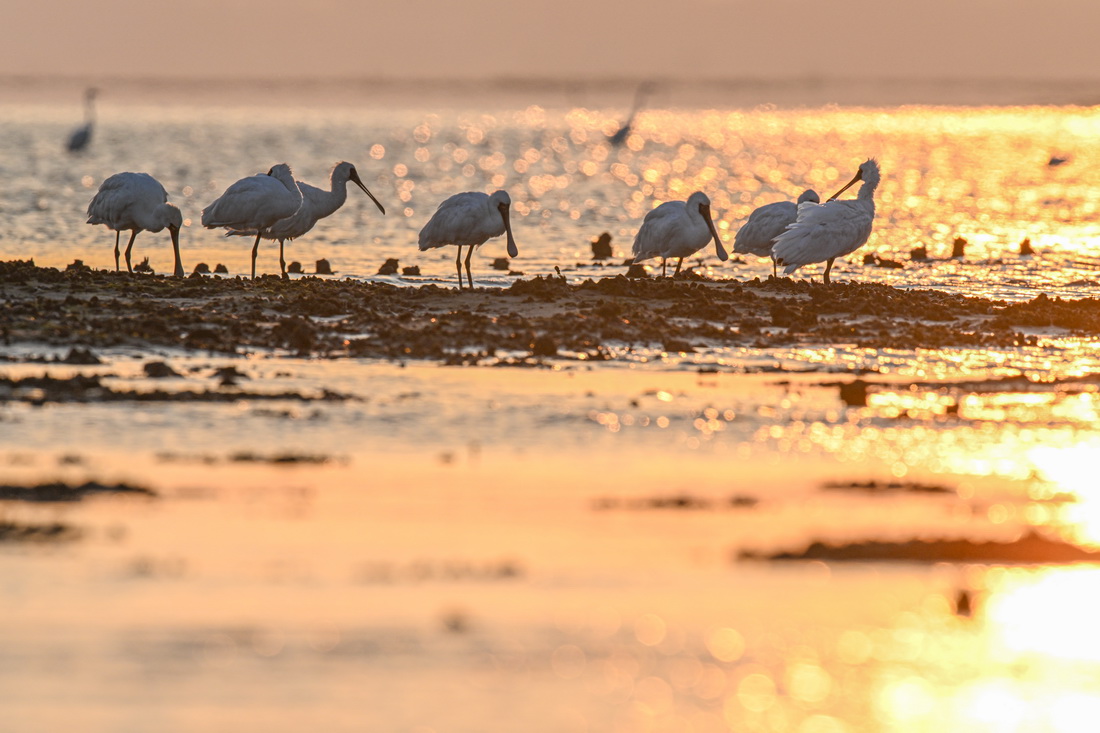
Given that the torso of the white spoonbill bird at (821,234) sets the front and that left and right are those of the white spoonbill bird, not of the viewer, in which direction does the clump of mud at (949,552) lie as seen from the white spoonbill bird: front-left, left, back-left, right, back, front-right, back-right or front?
right

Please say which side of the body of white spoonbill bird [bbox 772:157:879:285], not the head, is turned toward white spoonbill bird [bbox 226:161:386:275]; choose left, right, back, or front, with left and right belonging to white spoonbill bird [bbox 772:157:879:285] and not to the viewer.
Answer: back

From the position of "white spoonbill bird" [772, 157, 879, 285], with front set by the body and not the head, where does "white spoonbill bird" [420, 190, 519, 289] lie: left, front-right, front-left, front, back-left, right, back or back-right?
back

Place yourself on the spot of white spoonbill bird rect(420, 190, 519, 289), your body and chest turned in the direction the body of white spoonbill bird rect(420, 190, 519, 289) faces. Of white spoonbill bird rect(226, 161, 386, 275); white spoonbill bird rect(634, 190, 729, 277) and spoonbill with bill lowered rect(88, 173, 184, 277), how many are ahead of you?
1

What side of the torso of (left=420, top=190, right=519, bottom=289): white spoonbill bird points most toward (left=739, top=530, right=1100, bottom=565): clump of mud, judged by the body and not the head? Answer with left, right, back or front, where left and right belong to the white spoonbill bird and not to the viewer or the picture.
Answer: right

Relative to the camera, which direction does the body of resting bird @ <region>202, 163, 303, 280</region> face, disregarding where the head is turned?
to the viewer's right

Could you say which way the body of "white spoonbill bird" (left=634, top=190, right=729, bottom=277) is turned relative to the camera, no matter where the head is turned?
to the viewer's right

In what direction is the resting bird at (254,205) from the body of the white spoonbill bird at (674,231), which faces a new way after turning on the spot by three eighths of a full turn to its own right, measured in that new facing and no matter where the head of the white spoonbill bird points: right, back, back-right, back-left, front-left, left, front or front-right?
front-right

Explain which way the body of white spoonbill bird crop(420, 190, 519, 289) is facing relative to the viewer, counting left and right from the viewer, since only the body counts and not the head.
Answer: facing to the right of the viewer

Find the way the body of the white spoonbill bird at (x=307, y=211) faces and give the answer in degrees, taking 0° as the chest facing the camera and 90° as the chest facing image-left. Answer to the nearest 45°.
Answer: approximately 270°

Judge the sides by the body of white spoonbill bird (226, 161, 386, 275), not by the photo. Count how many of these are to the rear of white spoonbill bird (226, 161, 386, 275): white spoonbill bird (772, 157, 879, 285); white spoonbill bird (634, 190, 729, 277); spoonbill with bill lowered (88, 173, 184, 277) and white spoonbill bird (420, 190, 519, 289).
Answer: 1

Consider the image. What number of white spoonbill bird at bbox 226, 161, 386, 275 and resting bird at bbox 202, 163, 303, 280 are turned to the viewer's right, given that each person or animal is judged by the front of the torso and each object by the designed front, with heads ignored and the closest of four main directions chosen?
2

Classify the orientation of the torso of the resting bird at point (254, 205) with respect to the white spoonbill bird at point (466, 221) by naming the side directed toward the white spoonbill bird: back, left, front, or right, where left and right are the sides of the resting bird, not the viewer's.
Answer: front

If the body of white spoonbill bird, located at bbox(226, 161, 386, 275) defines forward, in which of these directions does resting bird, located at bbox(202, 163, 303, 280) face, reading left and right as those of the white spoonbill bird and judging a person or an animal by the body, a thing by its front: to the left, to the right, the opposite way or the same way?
the same way

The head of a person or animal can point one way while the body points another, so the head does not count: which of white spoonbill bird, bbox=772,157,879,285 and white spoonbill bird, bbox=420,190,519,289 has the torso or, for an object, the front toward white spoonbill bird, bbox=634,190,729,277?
white spoonbill bird, bbox=420,190,519,289

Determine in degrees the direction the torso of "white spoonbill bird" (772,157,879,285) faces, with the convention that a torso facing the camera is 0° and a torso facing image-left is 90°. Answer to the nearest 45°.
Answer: approximately 270°

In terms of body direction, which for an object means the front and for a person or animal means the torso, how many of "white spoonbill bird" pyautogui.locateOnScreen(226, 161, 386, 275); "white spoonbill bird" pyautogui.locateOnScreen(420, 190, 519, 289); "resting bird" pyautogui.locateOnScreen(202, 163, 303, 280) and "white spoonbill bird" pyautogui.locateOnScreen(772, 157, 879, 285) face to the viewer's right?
4

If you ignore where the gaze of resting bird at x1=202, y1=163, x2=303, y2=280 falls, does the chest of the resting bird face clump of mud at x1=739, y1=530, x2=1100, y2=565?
no

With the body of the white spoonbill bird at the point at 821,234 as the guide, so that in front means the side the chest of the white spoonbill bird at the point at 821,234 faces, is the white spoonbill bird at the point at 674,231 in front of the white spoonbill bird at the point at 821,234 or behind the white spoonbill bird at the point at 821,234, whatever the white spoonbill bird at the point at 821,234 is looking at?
behind
